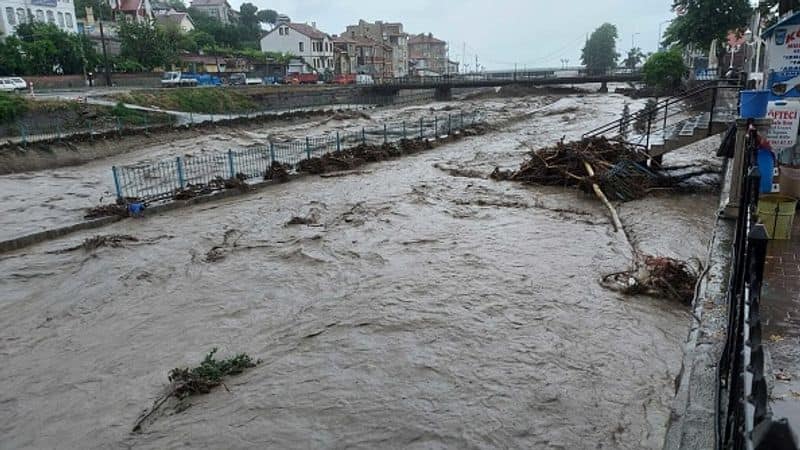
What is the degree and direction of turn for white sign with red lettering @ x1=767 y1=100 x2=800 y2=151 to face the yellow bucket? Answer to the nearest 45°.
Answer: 0° — it already faces it

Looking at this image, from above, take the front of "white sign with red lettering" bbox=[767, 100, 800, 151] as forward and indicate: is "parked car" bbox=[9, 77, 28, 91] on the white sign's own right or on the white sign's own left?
on the white sign's own right

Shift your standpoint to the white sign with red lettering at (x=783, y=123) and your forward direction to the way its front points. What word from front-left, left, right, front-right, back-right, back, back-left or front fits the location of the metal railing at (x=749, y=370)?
front

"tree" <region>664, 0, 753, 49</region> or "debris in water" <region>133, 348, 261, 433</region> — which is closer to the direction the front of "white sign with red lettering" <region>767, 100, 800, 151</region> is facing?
the debris in water

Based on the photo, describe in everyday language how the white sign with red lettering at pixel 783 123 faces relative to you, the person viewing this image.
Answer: facing the viewer

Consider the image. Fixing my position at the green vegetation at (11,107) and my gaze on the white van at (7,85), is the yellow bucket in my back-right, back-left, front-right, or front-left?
back-right

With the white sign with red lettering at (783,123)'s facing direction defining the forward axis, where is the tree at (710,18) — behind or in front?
behind

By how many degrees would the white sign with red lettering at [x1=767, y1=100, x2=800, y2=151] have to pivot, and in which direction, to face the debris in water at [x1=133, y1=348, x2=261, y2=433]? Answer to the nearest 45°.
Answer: approximately 45° to its right
